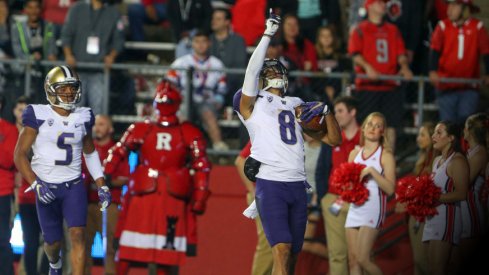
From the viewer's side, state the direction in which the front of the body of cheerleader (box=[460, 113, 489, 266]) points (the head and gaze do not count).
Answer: to the viewer's left

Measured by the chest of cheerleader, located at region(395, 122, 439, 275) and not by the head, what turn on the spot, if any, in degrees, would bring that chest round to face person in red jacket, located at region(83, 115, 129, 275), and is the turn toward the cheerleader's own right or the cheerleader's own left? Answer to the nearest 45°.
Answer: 0° — they already face them

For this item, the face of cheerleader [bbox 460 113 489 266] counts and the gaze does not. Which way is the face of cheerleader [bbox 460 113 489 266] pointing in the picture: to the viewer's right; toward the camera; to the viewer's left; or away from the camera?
to the viewer's left

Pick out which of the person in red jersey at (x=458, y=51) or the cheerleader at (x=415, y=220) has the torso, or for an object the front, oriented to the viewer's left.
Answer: the cheerleader

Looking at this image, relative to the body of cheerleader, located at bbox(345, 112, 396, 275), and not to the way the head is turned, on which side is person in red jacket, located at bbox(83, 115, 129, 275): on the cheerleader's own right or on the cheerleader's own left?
on the cheerleader's own right

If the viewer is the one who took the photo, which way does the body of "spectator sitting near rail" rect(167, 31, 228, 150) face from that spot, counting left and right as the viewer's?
facing the viewer

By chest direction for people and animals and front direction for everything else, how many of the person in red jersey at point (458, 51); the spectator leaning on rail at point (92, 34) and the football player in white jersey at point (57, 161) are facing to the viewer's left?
0

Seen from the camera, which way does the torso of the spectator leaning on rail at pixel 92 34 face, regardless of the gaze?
toward the camera
